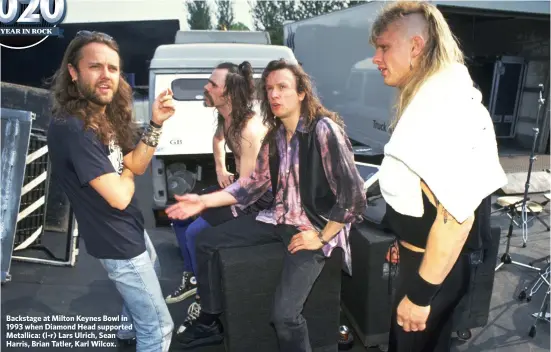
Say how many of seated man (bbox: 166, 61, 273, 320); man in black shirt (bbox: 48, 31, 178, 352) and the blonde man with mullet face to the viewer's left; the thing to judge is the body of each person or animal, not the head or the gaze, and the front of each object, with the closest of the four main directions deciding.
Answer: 2

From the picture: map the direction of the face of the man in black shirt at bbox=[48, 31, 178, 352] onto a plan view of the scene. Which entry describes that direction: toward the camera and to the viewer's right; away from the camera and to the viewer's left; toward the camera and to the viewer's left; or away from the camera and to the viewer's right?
toward the camera and to the viewer's right

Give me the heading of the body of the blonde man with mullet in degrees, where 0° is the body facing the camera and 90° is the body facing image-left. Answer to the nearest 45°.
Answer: approximately 90°

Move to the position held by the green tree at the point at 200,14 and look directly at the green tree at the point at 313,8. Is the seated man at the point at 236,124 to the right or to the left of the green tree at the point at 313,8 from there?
right

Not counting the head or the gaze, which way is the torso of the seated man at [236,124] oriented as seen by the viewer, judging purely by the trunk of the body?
to the viewer's left

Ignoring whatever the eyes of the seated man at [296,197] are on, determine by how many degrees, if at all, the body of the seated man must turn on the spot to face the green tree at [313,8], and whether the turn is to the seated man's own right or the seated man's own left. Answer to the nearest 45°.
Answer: approximately 135° to the seated man's own right

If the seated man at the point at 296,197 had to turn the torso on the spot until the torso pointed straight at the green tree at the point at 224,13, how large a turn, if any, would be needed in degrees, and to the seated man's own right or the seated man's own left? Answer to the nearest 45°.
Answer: approximately 135° to the seated man's own right

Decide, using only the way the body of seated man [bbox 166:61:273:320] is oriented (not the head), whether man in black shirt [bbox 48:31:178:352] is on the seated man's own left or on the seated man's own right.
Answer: on the seated man's own left

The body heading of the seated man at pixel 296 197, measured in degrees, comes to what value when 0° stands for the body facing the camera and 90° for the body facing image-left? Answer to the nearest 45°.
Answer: approximately 45°

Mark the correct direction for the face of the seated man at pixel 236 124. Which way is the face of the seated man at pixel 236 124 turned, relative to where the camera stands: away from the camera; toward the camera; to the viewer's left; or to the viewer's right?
to the viewer's left

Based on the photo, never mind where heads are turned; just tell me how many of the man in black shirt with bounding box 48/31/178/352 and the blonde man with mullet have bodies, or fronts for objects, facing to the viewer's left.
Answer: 1

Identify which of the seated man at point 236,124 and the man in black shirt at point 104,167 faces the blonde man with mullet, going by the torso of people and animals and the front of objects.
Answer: the man in black shirt

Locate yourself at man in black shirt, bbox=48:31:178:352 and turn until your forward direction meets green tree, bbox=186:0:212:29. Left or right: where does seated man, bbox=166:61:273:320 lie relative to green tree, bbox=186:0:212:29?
right
